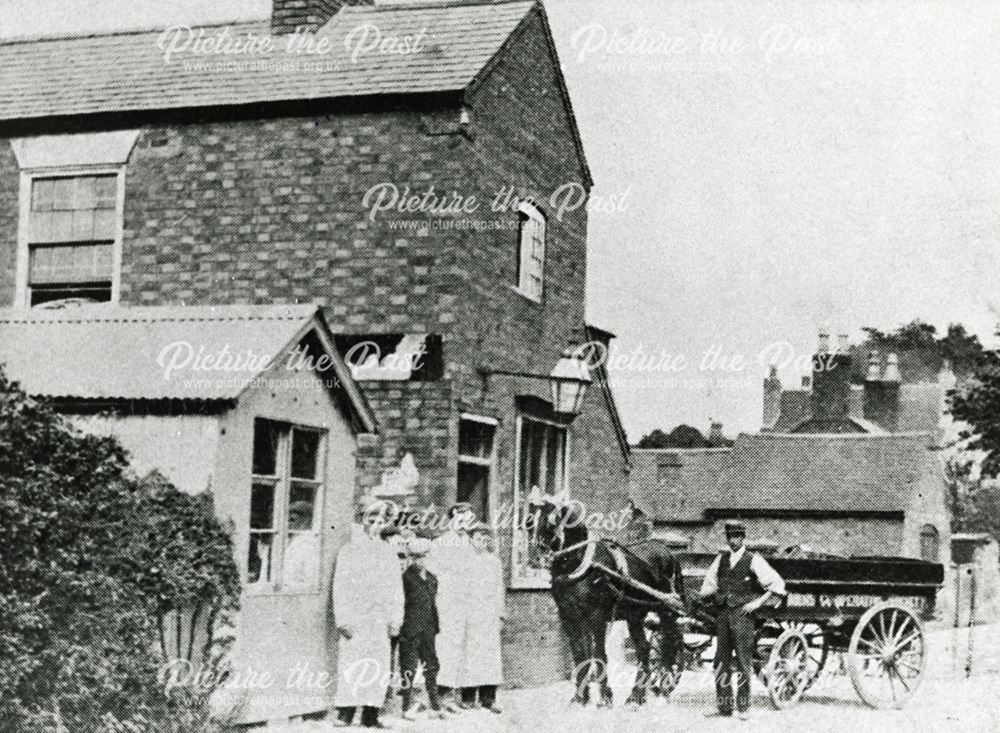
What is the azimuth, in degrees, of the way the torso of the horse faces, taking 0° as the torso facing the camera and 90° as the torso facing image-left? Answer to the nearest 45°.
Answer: approximately 45°

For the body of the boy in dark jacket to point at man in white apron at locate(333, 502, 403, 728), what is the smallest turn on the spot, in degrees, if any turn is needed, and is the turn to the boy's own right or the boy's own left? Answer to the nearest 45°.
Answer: approximately 45° to the boy's own right

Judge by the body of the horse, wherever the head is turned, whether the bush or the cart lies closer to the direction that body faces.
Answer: the bush

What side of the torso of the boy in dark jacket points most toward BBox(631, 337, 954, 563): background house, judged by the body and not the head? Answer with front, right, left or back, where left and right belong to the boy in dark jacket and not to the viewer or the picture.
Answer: back

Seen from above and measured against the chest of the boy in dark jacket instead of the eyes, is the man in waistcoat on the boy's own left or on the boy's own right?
on the boy's own left

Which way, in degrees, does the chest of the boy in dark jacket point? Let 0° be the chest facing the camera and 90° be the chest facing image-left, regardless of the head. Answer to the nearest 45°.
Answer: approximately 0°

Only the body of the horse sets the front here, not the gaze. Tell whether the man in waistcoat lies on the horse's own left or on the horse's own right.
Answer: on the horse's own left

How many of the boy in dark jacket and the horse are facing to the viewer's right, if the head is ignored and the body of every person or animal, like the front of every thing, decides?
0

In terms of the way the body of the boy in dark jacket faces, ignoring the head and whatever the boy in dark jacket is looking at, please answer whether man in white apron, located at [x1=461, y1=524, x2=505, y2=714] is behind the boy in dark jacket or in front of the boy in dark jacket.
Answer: behind
